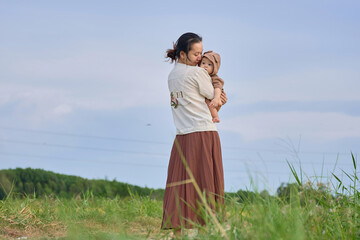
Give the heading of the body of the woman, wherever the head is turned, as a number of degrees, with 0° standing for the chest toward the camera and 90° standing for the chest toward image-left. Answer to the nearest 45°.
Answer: approximately 225°

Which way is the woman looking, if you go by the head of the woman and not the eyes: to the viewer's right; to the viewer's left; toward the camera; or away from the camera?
to the viewer's right
